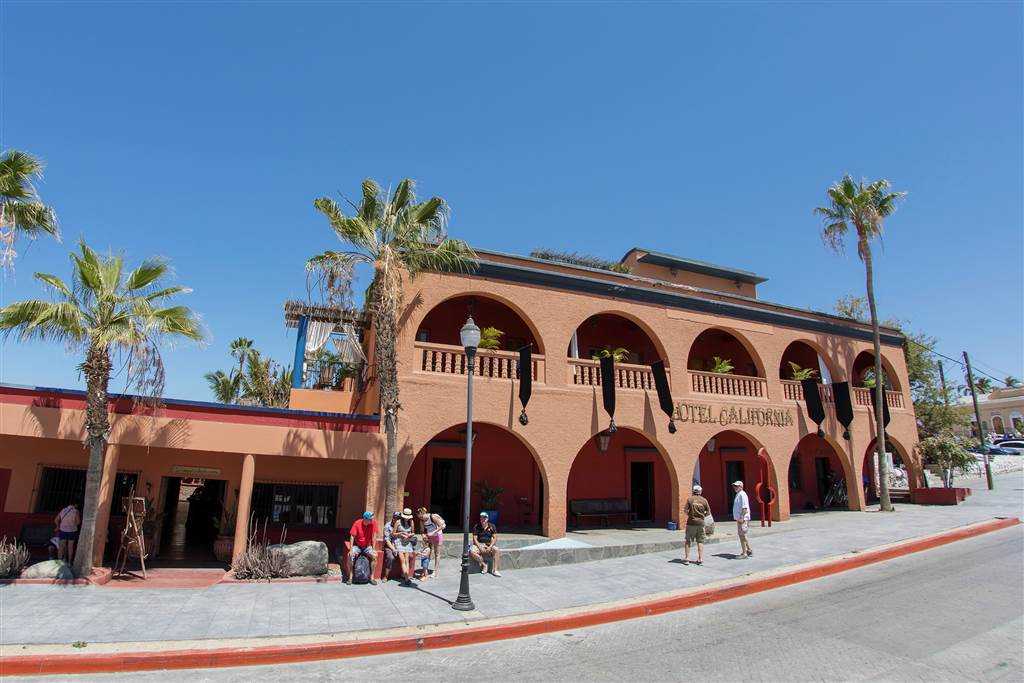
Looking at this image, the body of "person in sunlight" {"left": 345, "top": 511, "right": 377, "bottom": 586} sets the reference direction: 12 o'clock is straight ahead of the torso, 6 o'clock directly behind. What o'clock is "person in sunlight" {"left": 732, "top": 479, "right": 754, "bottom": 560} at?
"person in sunlight" {"left": 732, "top": 479, "right": 754, "bottom": 560} is roughly at 9 o'clock from "person in sunlight" {"left": 345, "top": 511, "right": 377, "bottom": 586}.

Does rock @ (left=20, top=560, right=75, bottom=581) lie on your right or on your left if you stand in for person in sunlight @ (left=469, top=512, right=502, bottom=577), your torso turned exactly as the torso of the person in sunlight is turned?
on your right

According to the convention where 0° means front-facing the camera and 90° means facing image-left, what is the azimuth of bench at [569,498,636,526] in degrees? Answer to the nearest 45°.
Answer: approximately 0°

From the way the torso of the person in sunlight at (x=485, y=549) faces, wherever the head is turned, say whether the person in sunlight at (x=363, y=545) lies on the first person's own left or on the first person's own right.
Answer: on the first person's own right

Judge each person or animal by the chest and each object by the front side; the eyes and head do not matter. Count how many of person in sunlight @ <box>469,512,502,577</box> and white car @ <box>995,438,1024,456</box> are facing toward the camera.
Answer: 1

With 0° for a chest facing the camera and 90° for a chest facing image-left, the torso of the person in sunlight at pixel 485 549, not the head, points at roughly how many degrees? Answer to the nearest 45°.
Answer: approximately 0°

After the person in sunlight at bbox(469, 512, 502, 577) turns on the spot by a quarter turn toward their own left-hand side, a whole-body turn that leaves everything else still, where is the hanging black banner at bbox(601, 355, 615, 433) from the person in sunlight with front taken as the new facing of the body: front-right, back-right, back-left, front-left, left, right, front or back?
front-left

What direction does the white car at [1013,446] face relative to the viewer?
to the viewer's left

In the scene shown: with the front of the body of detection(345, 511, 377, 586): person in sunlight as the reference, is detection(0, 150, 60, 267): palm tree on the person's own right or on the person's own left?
on the person's own right

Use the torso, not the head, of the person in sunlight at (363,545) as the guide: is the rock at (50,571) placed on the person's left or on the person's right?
on the person's right

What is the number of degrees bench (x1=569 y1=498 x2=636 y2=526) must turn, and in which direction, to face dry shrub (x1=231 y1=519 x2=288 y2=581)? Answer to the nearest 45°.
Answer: approximately 45° to its right
